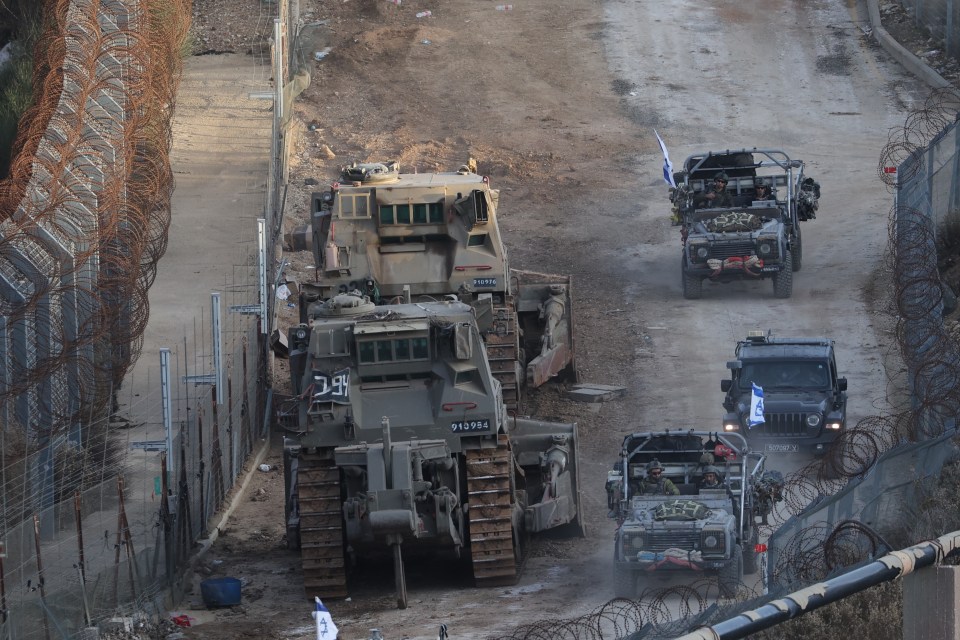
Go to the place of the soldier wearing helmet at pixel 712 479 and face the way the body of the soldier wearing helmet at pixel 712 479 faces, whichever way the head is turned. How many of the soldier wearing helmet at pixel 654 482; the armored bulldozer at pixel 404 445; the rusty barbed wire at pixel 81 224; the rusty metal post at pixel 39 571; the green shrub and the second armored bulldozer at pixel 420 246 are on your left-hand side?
0

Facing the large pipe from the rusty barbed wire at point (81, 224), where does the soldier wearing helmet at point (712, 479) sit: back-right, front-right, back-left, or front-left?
front-left

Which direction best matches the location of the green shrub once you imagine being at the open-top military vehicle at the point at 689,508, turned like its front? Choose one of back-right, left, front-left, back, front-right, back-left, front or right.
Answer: back-right

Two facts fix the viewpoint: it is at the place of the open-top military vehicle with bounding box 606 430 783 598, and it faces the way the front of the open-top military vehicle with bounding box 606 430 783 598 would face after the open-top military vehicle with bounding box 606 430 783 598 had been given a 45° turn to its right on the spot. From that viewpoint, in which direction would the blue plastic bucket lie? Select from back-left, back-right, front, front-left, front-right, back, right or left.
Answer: front-right

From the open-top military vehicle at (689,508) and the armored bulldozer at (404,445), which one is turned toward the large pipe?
the open-top military vehicle

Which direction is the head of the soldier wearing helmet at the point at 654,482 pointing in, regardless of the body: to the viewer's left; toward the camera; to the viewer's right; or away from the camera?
toward the camera

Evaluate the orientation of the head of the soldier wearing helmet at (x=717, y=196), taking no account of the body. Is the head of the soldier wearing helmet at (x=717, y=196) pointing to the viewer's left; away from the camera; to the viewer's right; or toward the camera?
toward the camera

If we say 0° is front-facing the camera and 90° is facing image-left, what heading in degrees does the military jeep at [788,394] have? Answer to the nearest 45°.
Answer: approximately 0°

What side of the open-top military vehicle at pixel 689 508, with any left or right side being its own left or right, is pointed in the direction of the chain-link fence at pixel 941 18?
back

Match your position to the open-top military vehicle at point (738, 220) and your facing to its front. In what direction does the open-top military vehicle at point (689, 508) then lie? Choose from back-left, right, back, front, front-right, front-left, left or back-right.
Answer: front

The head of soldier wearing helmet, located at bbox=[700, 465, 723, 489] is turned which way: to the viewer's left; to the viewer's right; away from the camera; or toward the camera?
toward the camera

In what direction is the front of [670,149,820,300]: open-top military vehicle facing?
toward the camera

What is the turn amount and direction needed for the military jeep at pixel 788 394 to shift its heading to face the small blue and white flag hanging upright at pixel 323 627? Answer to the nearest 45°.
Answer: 0° — it already faces it

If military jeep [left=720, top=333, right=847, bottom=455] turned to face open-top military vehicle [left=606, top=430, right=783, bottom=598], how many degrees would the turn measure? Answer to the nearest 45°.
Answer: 0° — it already faces it

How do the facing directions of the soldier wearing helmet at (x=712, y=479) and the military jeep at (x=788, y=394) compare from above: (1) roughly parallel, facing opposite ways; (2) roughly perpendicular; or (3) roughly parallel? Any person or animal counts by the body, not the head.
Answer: roughly parallel

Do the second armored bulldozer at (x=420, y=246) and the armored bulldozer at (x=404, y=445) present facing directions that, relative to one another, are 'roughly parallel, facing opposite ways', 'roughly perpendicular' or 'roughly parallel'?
roughly parallel
